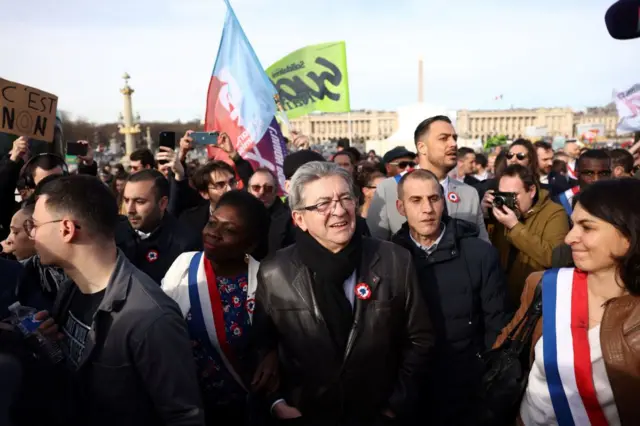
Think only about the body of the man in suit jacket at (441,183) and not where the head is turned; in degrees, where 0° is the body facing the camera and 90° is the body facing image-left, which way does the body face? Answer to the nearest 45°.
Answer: approximately 315°

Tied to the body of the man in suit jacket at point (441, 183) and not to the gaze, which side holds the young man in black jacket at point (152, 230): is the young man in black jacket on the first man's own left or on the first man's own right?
on the first man's own right

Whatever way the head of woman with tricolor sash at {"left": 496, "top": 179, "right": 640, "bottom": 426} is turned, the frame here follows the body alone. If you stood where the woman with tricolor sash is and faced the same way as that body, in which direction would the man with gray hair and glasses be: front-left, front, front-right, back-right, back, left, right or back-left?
front-right

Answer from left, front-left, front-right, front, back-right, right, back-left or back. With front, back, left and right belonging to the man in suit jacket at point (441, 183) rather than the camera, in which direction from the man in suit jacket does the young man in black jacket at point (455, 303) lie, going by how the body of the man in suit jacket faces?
front-right

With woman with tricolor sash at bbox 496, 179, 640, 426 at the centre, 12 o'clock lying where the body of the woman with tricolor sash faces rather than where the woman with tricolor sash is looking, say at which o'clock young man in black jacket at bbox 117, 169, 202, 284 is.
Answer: The young man in black jacket is roughly at 2 o'clock from the woman with tricolor sash.

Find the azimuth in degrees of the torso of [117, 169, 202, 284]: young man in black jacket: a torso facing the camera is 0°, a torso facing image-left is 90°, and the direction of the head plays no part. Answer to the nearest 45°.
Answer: approximately 45°

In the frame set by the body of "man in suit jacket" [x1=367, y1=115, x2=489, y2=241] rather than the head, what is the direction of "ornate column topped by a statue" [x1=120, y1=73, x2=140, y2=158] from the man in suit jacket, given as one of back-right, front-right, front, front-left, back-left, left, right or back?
back

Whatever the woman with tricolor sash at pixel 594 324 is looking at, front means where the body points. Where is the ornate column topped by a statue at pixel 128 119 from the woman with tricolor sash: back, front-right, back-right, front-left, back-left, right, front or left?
right

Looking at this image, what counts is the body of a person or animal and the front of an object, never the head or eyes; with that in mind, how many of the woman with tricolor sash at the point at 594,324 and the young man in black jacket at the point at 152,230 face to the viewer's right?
0

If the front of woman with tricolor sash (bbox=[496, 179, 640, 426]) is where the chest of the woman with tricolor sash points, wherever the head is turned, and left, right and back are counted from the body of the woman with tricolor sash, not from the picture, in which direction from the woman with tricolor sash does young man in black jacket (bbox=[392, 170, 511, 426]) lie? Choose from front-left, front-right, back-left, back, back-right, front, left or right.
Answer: right

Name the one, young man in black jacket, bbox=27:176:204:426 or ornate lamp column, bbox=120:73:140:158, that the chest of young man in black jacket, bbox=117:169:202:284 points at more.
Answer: the young man in black jacket

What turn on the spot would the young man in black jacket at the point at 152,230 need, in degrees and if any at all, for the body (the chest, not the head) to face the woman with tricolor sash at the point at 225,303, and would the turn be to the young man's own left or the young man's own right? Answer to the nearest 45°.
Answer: approximately 45° to the young man's own left

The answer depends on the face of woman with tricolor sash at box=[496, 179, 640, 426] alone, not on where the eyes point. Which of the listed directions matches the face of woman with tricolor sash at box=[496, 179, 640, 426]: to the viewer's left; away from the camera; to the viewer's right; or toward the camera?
to the viewer's left

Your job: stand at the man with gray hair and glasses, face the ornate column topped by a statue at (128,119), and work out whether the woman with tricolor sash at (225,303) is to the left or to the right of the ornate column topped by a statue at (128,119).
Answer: left

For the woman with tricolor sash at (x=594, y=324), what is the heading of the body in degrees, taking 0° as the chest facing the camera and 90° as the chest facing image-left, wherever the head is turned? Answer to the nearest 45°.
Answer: approximately 45°

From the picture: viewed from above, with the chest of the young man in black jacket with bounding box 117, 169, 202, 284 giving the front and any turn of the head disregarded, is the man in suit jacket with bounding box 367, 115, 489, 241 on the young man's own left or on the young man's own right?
on the young man's own left
